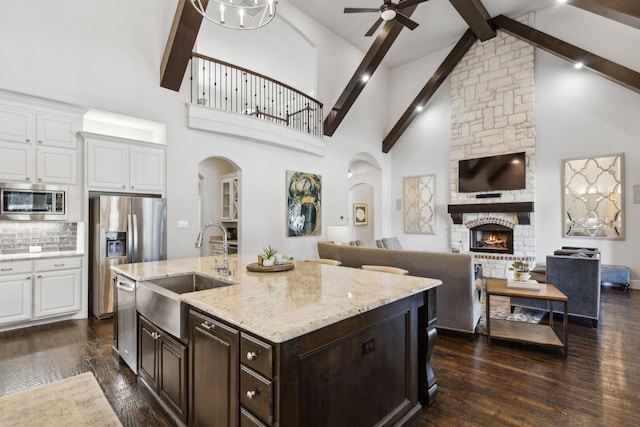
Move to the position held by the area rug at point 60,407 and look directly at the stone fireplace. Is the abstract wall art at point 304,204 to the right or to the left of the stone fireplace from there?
left

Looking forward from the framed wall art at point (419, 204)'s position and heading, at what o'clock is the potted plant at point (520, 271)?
The potted plant is roughly at 10 o'clock from the framed wall art.

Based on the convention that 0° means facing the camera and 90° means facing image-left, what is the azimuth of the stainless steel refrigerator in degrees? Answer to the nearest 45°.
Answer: approximately 0°

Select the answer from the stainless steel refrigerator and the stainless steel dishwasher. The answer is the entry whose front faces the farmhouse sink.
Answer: the stainless steel refrigerator

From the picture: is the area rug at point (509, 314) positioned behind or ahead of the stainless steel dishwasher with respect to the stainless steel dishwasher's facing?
behind

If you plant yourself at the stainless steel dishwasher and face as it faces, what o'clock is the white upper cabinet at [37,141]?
The white upper cabinet is roughly at 2 o'clock from the stainless steel dishwasher.

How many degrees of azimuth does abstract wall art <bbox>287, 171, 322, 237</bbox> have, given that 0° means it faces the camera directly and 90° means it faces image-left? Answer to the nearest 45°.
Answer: approximately 315°

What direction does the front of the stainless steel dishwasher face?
to the viewer's left

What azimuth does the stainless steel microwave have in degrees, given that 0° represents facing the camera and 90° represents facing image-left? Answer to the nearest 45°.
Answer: approximately 0°

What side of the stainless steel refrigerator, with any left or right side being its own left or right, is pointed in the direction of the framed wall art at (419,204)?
left

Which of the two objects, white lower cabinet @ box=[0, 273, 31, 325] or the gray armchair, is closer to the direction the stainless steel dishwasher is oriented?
the white lower cabinet

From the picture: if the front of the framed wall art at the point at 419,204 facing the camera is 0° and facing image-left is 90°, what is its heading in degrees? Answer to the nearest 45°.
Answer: approximately 45°
